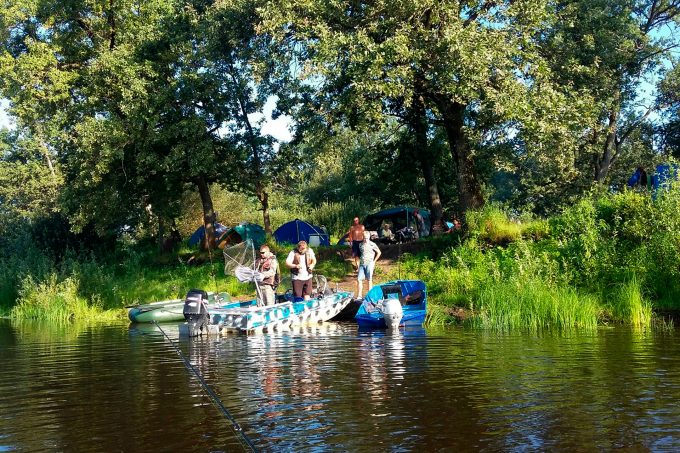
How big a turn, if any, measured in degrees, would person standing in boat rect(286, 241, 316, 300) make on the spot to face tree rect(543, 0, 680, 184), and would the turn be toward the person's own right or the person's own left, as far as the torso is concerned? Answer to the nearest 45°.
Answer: approximately 135° to the person's own left

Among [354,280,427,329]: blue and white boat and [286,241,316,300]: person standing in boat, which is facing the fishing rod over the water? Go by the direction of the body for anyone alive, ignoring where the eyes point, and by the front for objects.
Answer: the person standing in boat

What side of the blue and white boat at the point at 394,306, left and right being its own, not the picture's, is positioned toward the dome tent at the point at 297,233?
front

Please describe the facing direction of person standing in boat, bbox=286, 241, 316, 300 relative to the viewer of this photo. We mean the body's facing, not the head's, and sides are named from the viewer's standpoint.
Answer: facing the viewer

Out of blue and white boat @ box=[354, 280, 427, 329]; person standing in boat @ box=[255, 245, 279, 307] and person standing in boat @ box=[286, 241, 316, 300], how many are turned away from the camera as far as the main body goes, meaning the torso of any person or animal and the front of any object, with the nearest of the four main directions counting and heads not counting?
1

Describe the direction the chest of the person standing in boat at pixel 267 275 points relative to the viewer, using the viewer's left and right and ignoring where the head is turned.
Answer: facing the viewer and to the left of the viewer

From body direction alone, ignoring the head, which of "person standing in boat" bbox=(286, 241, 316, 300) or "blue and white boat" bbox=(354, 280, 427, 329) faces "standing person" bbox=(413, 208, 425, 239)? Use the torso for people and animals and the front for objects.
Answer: the blue and white boat

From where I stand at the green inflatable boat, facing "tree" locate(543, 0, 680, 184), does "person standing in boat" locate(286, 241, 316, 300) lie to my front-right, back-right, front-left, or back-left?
front-right

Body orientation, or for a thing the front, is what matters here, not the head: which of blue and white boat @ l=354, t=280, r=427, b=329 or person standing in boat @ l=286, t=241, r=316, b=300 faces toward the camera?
the person standing in boat

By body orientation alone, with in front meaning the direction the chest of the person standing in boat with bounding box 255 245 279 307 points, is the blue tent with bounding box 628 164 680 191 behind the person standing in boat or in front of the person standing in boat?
behind

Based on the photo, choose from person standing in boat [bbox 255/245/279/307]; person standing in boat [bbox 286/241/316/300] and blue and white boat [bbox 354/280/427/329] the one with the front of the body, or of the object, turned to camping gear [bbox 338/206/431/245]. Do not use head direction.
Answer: the blue and white boat

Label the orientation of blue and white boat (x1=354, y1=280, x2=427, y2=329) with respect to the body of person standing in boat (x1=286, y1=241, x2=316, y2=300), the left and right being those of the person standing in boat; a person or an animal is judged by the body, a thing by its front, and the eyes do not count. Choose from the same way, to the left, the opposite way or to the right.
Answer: the opposite way

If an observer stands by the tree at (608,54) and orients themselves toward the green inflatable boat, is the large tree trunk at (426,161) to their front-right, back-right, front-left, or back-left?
front-right

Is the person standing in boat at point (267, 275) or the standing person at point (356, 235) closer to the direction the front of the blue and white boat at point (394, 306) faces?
the standing person

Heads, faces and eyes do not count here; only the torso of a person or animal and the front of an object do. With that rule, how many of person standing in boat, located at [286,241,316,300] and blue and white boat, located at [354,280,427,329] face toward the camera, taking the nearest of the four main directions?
1

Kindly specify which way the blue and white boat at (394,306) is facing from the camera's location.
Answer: facing away from the viewer

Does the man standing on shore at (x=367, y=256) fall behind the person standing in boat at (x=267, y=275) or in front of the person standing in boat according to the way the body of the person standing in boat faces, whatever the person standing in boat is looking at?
behind
